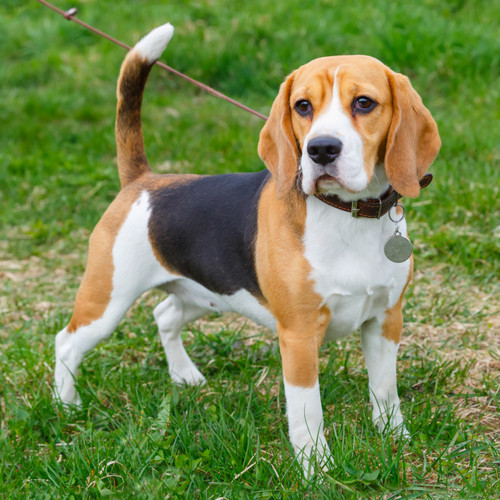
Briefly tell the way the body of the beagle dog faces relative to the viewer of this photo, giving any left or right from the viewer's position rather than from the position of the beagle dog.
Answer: facing the viewer and to the right of the viewer
